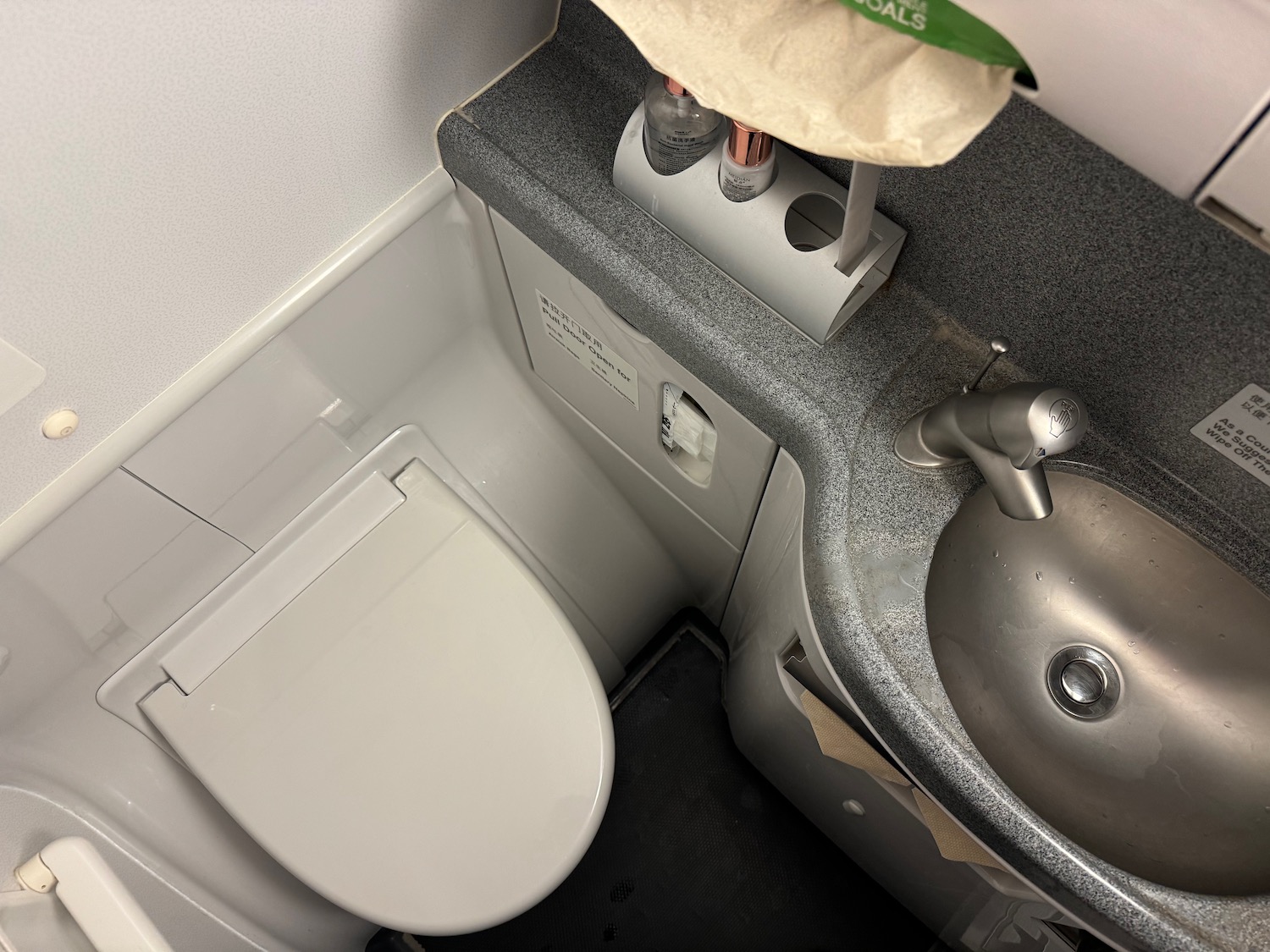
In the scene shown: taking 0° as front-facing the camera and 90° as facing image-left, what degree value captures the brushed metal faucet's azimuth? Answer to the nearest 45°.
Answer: approximately 315°

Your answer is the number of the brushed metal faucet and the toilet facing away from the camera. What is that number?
0

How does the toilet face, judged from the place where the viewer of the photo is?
facing the viewer and to the right of the viewer
